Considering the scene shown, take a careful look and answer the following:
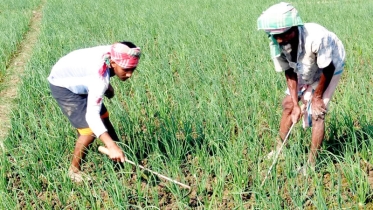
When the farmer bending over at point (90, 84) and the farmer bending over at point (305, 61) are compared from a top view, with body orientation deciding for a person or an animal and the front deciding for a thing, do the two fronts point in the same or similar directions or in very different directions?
very different directions

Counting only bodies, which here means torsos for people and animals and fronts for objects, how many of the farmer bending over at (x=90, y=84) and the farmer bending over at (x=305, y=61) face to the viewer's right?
1

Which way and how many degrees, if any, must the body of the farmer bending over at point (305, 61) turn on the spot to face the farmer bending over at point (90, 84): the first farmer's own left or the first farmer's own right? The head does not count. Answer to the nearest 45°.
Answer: approximately 45° to the first farmer's own right

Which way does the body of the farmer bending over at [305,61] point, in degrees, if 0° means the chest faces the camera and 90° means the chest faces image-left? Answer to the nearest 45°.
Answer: approximately 45°

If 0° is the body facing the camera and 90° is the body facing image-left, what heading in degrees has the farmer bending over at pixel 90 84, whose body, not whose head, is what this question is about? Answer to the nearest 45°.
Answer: approximately 270°

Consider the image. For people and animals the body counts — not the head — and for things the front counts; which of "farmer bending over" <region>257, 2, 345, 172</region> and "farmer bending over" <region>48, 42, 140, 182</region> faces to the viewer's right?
"farmer bending over" <region>48, 42, 140, 182</region>

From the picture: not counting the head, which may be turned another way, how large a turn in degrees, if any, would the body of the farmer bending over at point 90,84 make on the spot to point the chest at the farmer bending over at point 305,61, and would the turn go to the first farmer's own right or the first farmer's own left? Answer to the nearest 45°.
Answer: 0° — they already face them
